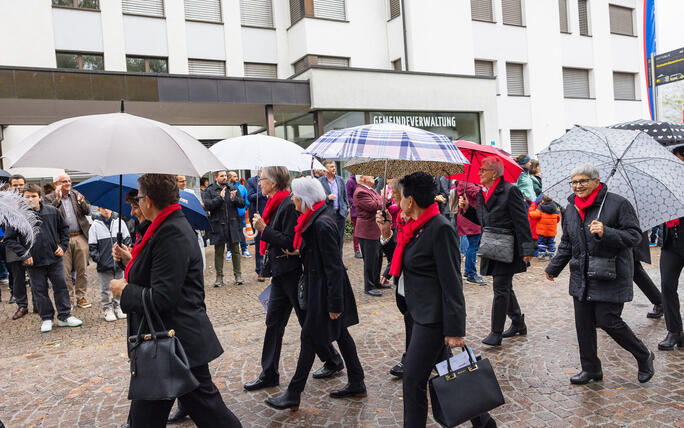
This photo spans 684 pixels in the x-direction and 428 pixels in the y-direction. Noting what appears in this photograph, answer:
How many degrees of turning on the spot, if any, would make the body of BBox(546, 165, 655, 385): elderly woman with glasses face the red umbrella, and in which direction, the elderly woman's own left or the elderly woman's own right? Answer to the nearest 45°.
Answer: approximately 90° to the elderly woman's own right

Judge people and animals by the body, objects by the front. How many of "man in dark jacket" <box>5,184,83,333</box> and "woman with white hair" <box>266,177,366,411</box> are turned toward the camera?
1

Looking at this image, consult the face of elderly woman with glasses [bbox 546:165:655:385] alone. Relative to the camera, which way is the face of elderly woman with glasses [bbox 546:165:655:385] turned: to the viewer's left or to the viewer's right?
to the viewer's left

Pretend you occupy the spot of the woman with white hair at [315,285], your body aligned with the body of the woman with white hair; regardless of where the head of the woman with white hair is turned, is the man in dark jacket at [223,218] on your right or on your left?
on your right

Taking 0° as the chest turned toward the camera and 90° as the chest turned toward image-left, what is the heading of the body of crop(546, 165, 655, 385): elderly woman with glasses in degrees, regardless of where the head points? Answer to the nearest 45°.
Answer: approximately 45°

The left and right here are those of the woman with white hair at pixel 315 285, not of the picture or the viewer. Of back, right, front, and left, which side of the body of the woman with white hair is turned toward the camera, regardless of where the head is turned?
left

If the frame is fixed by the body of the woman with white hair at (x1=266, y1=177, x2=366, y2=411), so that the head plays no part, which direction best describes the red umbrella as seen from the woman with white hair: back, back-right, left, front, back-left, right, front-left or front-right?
back-right

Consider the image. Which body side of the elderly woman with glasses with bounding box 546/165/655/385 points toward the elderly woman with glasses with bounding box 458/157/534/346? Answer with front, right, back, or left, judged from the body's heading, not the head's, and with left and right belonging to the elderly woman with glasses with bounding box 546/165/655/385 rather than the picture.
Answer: right

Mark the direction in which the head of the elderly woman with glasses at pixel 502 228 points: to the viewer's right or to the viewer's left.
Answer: to the viewer's left

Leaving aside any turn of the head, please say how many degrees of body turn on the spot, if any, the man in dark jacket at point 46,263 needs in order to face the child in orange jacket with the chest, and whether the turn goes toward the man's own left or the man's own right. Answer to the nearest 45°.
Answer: approximately 90° to the man's own left

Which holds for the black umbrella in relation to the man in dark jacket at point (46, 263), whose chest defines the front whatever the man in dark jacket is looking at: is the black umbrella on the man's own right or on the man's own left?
on the man's own left
